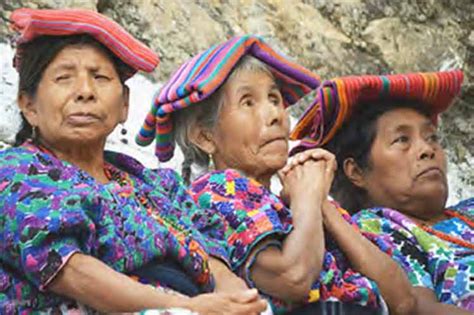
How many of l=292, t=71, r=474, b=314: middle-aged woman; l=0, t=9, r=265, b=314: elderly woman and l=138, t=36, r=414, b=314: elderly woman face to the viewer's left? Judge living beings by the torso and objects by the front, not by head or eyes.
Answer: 0

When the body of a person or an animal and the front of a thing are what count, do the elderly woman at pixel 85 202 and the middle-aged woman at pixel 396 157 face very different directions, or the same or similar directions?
same or similar directions

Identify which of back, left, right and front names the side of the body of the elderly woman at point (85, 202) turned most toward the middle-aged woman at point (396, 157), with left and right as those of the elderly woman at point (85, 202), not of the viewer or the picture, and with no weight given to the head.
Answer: left

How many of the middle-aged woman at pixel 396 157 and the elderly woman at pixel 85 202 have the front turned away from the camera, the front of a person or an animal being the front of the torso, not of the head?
0

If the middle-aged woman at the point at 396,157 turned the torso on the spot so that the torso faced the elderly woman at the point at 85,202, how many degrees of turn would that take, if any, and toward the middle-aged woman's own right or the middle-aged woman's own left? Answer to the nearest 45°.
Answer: approximately 90° to the middle-aged woman's own right

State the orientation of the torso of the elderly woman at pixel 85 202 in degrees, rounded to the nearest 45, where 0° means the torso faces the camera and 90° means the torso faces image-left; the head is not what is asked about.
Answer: approximately 315°

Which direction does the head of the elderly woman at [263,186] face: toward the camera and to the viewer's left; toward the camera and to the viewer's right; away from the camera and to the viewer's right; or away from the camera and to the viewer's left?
toward the camera and to the viewer's right

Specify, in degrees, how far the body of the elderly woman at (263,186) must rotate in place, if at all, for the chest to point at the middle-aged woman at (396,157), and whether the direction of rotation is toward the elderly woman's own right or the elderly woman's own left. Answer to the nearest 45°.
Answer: approximately 90° to the elderly woman's own left

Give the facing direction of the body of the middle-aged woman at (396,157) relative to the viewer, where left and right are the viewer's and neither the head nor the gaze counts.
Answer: facing the viewer and to the right of the viewer

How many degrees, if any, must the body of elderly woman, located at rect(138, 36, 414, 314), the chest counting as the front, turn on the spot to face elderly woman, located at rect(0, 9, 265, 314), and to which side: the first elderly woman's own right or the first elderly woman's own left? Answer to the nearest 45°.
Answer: approximately 90° to the first elderly woman's own right

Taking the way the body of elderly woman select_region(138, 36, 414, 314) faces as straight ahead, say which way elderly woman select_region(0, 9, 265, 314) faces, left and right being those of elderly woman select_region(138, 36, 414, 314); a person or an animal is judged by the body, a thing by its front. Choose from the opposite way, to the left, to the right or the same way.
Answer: the same way

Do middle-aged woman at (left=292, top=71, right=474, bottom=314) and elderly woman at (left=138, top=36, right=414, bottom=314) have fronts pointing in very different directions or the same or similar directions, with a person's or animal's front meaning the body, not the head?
same or similar directions
